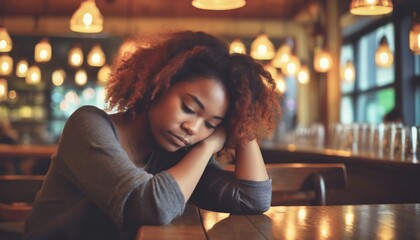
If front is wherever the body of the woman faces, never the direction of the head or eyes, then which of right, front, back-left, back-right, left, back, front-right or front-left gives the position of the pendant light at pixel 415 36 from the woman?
left

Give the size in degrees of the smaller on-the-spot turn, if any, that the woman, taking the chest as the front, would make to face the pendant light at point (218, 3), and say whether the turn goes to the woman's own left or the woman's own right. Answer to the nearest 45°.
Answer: approximately 135° to the woman's own left

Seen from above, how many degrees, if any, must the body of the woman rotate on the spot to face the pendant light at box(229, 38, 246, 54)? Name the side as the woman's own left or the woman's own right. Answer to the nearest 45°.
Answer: approximately 135° to the woman's own left

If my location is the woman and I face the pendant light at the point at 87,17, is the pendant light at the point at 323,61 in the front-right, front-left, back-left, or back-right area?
front-right

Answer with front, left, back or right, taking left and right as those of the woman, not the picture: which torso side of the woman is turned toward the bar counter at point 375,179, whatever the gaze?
left

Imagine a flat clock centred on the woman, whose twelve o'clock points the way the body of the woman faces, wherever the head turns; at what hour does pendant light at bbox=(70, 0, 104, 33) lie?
The pendant light is roughly at 7 o'clock from the woman.

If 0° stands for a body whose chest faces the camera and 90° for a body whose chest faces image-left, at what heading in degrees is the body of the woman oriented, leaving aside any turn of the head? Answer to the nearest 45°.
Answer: approximately 315°

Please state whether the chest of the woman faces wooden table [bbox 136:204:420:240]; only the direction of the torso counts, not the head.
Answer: yes
